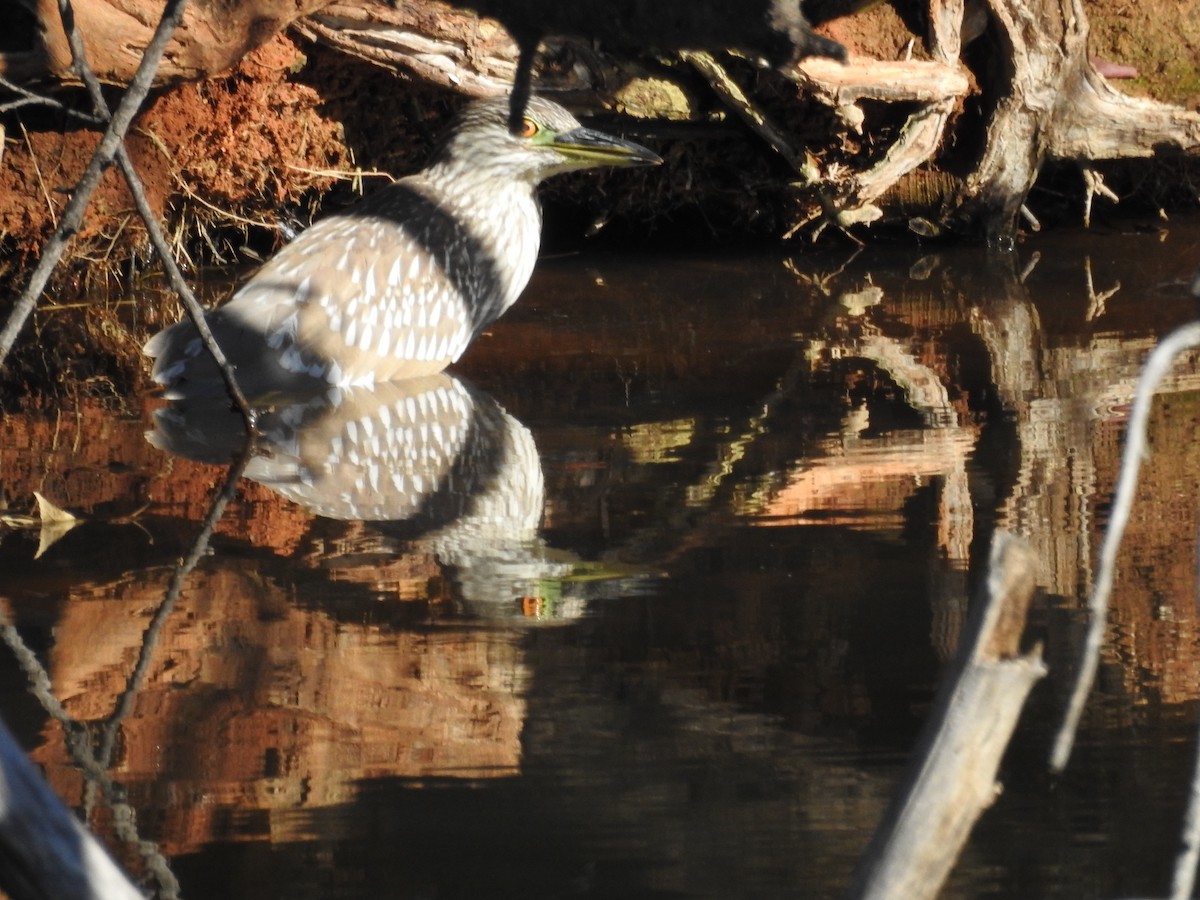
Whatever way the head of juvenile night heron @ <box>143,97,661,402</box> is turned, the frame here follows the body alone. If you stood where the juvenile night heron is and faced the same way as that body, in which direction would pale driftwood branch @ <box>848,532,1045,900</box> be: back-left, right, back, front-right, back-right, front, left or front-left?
right

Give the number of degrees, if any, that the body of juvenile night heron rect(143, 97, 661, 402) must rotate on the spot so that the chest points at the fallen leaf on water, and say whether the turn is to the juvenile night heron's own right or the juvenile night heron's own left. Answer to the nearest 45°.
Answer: approximately 135° to the juvenile night heron's own right

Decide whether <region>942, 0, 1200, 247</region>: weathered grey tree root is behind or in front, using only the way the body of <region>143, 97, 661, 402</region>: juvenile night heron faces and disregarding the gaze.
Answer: in front

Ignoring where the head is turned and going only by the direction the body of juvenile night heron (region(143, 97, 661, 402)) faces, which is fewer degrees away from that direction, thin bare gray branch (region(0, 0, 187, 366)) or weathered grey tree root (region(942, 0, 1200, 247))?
the weathered grey tree root

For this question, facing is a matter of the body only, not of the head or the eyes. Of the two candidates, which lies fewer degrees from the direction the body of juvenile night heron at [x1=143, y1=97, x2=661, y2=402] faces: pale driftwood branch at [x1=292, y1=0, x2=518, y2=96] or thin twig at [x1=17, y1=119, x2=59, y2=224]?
the pale driftwood branch

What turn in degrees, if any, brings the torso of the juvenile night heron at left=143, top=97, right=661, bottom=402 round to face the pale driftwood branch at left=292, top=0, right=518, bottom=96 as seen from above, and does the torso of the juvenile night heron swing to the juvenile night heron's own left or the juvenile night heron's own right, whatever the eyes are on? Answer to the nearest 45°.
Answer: approximately 90° to the juvenile night heron's own left

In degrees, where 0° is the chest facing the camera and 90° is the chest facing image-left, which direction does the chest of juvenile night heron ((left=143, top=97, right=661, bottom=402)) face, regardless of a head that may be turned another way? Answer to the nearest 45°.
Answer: approximately 270°

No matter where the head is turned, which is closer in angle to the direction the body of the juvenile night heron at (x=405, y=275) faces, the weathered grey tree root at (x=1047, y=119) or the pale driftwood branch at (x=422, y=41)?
the weathered grey tree root
